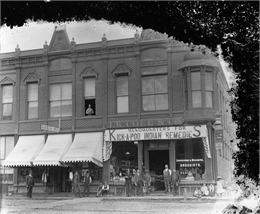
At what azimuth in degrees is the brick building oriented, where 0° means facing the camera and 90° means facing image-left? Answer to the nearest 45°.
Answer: approximately 0°
